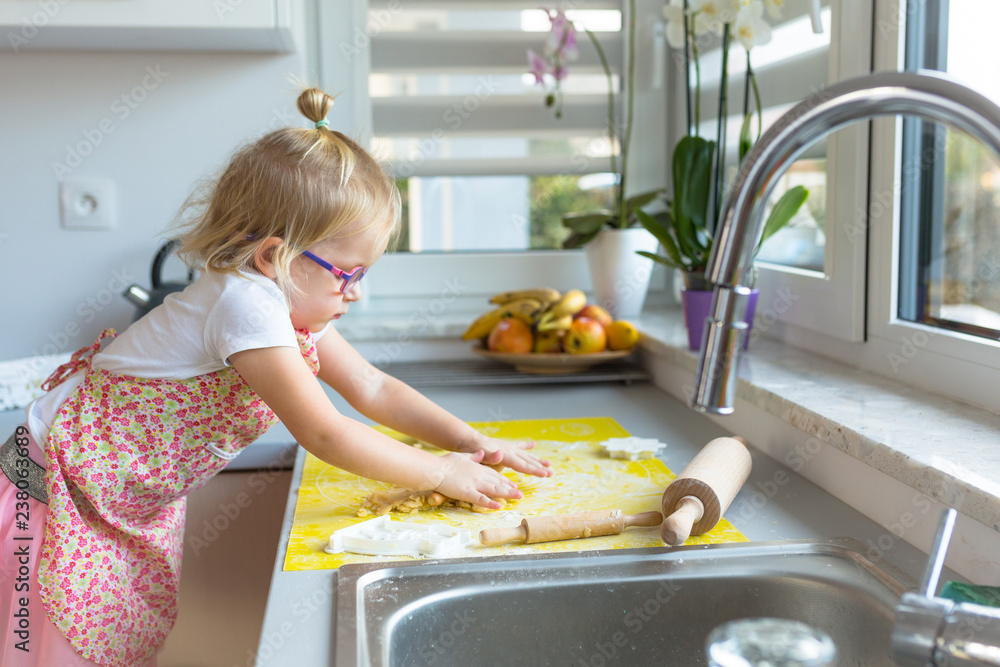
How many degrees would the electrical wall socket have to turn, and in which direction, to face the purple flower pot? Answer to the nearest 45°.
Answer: approximately 45° to its left

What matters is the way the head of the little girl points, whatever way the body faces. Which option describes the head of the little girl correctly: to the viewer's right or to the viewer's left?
to the viewer's right

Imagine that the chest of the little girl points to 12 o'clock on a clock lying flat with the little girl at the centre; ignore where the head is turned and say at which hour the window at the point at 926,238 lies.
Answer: The window is roughly at 12 o'clock from the little girl.

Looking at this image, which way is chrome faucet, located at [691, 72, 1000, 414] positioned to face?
to the viewer's left

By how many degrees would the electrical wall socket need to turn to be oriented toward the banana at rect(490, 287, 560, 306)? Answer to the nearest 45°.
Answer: approximately 45° to its left

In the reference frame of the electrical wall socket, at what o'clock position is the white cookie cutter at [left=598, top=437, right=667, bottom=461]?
The white cookie cutter is roughly at 11 o'clock from the electrical wall socket.

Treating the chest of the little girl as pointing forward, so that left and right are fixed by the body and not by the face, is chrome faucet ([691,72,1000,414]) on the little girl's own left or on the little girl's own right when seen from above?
on the little girl's own right

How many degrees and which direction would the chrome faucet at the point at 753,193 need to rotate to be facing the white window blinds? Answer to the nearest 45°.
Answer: approximately 45° to its right

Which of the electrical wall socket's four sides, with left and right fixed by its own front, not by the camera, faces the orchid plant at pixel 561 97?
left

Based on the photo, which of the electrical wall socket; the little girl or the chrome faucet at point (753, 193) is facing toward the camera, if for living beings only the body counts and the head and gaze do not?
the electrical wall socket

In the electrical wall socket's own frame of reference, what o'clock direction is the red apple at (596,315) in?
The red apple is roughly at 10 o'clock from the electrical wall socket.

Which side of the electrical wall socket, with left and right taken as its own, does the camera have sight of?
front

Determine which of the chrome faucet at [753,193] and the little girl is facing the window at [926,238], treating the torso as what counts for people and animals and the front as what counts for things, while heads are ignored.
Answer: the little girl

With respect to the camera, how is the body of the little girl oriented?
to the viewer's right

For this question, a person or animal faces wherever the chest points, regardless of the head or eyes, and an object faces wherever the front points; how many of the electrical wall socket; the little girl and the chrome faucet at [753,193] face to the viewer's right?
1

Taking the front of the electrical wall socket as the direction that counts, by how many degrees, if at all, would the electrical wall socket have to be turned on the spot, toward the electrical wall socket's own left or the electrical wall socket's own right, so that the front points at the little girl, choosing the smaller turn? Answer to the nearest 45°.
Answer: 0° — it already faces them
